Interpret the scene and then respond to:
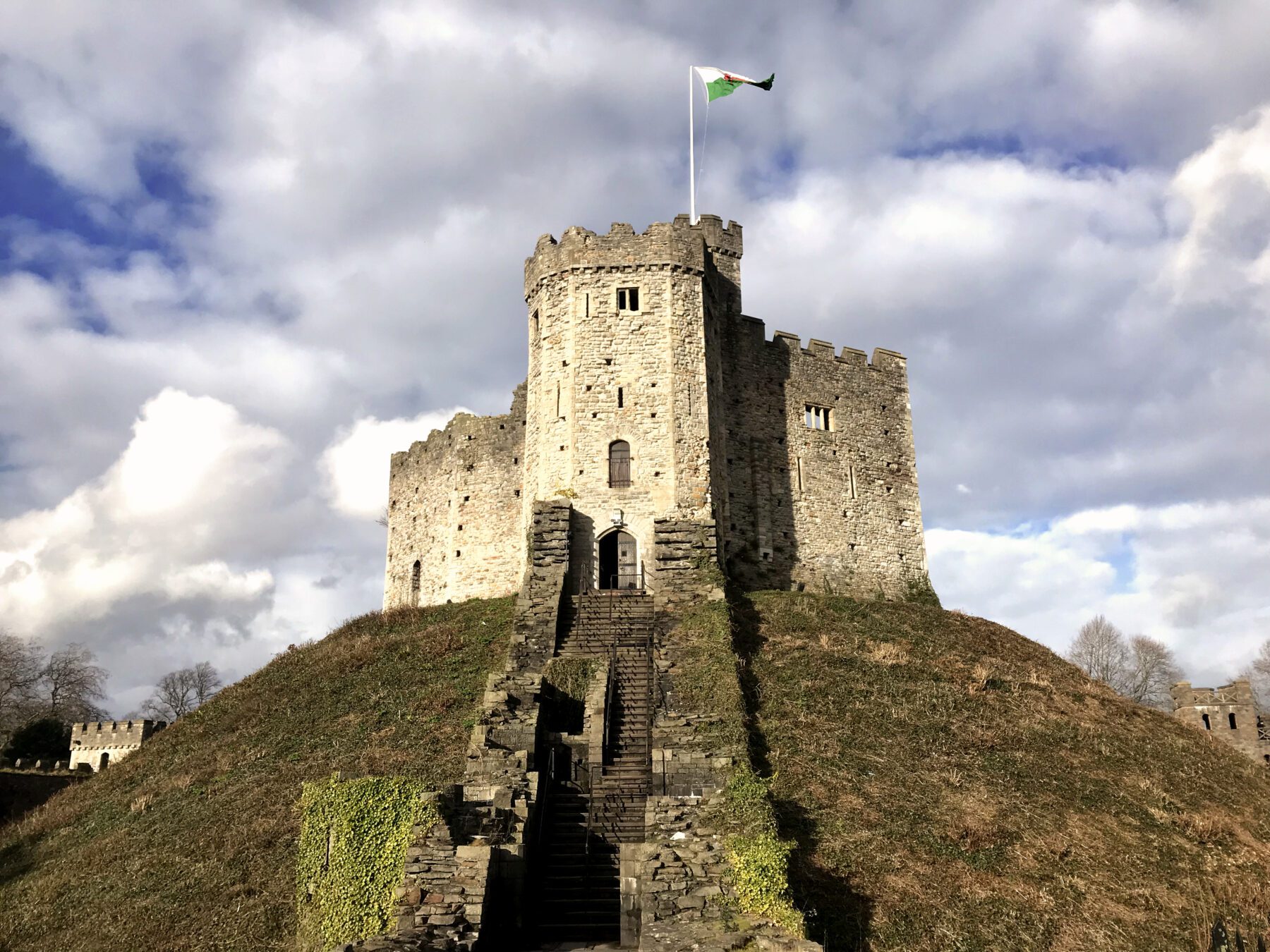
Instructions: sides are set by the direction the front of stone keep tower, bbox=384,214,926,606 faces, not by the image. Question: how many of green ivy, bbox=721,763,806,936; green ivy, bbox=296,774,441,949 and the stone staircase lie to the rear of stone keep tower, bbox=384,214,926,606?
0

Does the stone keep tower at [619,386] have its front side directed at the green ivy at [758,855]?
yes

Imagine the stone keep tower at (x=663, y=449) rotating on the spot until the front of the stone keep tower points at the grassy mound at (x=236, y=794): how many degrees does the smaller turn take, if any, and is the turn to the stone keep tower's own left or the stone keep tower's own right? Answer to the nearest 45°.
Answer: approximately 45° to the stone keep tower's own right

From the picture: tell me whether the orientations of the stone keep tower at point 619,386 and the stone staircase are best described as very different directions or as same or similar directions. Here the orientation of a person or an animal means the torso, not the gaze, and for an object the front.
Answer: same or similar directions

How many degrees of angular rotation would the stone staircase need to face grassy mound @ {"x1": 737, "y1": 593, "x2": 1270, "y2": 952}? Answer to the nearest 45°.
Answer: approximately 90° to its left

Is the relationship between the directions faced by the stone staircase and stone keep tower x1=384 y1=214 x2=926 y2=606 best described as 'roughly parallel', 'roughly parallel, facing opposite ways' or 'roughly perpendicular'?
roughly parallel

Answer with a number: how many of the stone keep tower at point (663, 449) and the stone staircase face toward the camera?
2

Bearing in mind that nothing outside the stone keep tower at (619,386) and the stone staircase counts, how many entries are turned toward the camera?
2

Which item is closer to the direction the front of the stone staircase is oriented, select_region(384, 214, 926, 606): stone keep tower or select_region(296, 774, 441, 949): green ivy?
the green ivy

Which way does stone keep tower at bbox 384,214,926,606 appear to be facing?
toward the camera

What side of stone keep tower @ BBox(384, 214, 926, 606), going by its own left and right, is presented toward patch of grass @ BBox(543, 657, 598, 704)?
front

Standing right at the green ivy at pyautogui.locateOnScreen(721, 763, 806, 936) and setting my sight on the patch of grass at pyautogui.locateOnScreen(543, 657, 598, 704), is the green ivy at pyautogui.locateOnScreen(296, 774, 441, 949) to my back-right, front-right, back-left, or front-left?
front-left
